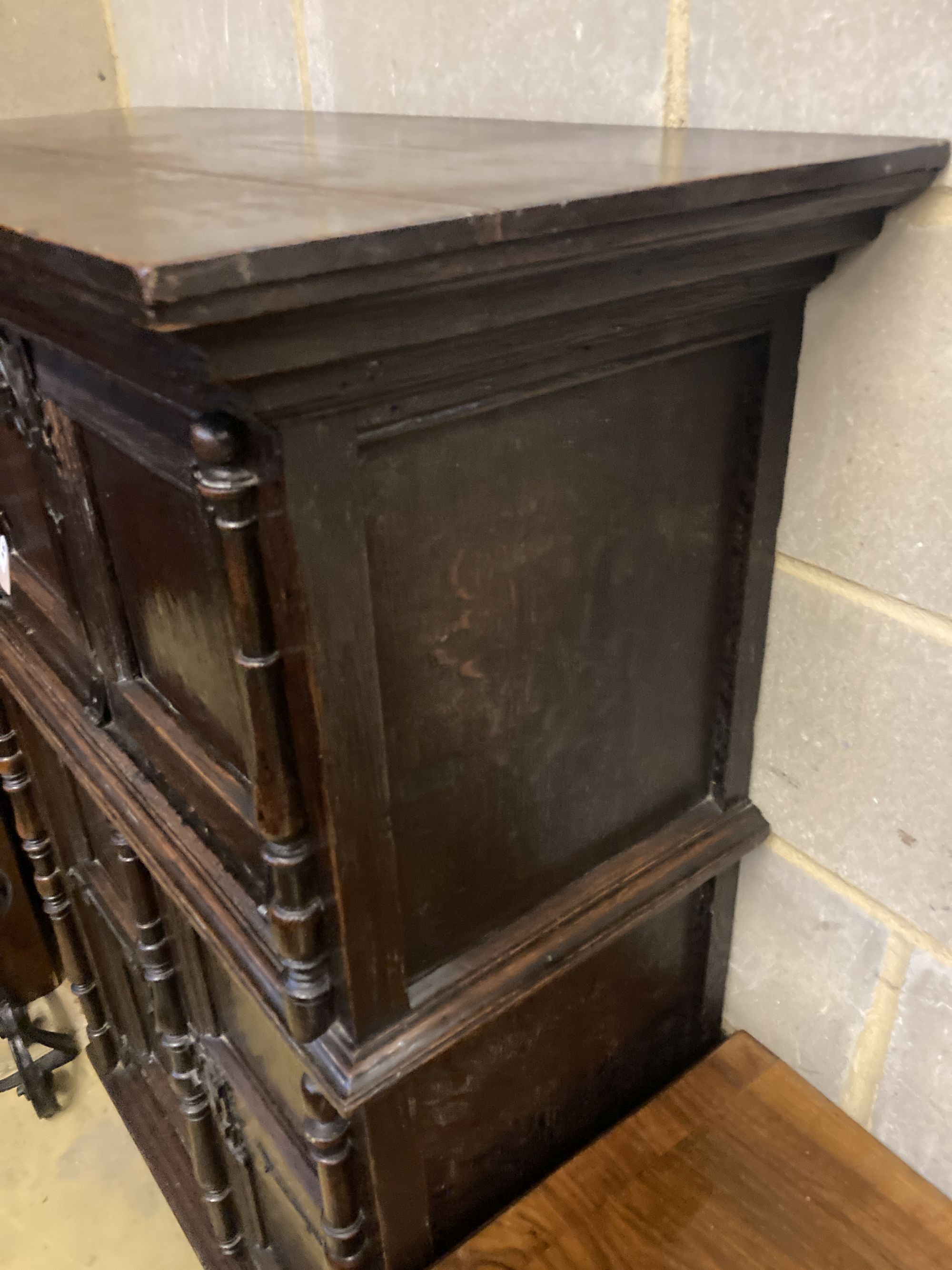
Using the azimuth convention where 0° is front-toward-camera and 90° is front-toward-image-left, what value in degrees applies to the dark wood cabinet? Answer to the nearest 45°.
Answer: approximately 45°
